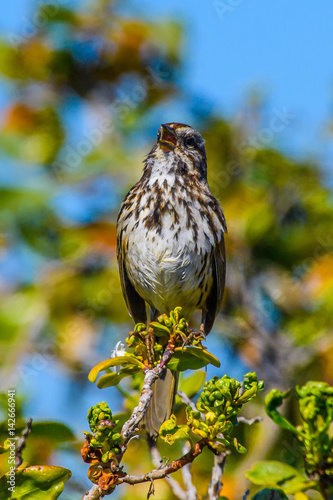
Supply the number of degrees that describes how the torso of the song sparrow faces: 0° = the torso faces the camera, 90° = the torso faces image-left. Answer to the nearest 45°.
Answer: approximately 0°
